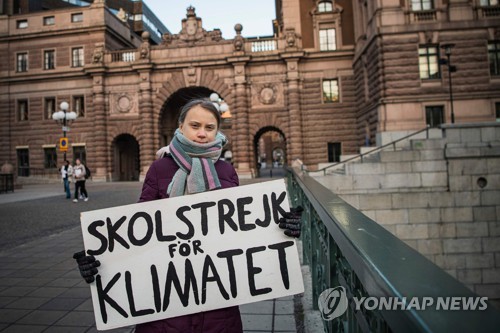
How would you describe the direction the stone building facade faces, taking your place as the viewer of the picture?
facing the viewer

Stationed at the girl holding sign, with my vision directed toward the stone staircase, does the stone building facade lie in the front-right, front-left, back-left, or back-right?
front-left

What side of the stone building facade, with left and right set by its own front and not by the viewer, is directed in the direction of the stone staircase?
front

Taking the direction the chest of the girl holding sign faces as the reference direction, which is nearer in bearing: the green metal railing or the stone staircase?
the green metal railing

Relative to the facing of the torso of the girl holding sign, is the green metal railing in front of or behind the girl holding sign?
in front

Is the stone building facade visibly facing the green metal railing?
yes

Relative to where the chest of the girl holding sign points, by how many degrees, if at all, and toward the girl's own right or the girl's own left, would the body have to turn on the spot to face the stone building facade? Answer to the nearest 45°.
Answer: approximately 180°

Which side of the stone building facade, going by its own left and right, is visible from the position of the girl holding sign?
front

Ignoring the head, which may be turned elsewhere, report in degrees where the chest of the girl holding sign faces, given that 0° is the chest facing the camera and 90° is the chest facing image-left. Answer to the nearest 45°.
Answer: approximately 0°

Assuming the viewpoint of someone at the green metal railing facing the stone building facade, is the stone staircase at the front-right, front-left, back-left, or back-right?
front-right

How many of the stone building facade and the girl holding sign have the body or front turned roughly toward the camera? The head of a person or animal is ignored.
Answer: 2
